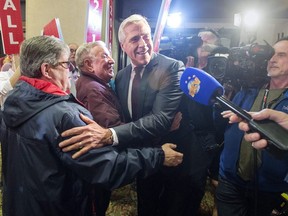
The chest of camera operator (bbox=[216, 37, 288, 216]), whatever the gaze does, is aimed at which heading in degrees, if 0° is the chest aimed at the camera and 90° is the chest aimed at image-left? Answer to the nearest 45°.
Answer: approximately 45°

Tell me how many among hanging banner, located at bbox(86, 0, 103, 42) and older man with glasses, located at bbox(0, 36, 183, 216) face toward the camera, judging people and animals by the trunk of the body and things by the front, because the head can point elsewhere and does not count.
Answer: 1

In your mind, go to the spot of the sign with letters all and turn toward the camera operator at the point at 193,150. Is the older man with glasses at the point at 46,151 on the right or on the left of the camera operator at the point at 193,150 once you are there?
right

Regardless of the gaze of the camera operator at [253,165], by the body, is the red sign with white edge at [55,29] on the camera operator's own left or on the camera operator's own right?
on the camera operator's own right

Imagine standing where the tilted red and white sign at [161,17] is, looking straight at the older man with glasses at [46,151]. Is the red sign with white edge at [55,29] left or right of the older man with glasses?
right

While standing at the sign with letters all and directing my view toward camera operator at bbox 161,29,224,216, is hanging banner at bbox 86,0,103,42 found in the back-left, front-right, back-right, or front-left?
front-left

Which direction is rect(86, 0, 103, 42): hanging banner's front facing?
toward the camera

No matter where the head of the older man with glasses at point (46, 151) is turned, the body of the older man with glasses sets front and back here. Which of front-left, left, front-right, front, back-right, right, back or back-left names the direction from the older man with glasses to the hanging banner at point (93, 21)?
front-left

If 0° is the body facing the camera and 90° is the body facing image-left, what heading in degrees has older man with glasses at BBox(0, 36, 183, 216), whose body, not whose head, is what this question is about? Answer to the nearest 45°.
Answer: approximately 225°

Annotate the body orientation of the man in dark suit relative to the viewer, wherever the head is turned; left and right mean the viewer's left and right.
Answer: facing the viewer and to the left of the viewer

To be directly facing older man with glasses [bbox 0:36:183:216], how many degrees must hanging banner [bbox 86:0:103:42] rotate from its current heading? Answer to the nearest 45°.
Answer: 0° — it already faces them
